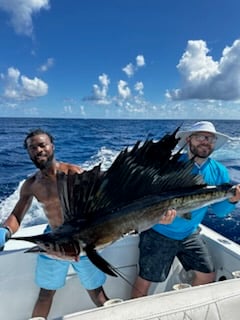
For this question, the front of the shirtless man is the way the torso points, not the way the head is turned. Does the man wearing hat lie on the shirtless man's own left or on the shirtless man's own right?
on the shirtless man's own left

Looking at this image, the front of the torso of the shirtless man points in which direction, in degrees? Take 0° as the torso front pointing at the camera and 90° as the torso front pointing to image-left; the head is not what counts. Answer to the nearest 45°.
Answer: approximately 0°
